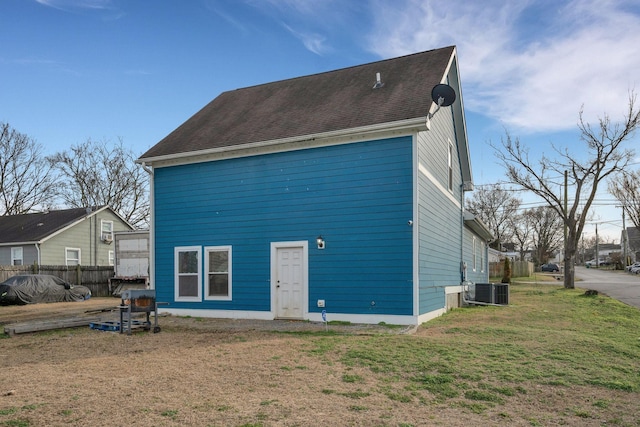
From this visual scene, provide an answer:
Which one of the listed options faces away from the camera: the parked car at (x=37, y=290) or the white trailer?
the white trailer

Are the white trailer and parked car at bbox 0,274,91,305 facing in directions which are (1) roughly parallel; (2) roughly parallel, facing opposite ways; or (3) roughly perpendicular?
roughly perpendicular

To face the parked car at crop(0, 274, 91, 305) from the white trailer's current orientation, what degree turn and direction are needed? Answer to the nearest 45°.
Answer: approximately 135° to its left

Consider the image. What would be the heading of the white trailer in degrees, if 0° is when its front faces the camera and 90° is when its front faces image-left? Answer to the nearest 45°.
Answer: approximately 180°
